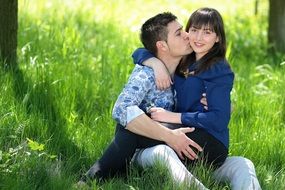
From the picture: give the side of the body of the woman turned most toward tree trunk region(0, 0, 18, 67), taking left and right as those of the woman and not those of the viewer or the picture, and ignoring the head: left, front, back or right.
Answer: right

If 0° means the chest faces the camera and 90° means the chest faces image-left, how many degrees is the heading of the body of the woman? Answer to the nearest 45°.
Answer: approximately 45°

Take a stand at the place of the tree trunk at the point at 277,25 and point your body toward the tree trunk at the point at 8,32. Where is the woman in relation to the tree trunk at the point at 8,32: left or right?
left

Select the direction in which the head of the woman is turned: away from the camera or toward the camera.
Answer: toward the camera

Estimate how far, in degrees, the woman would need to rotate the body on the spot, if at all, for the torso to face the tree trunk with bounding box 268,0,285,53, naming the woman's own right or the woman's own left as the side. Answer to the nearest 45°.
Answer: approximately 135° to the woman's own right
